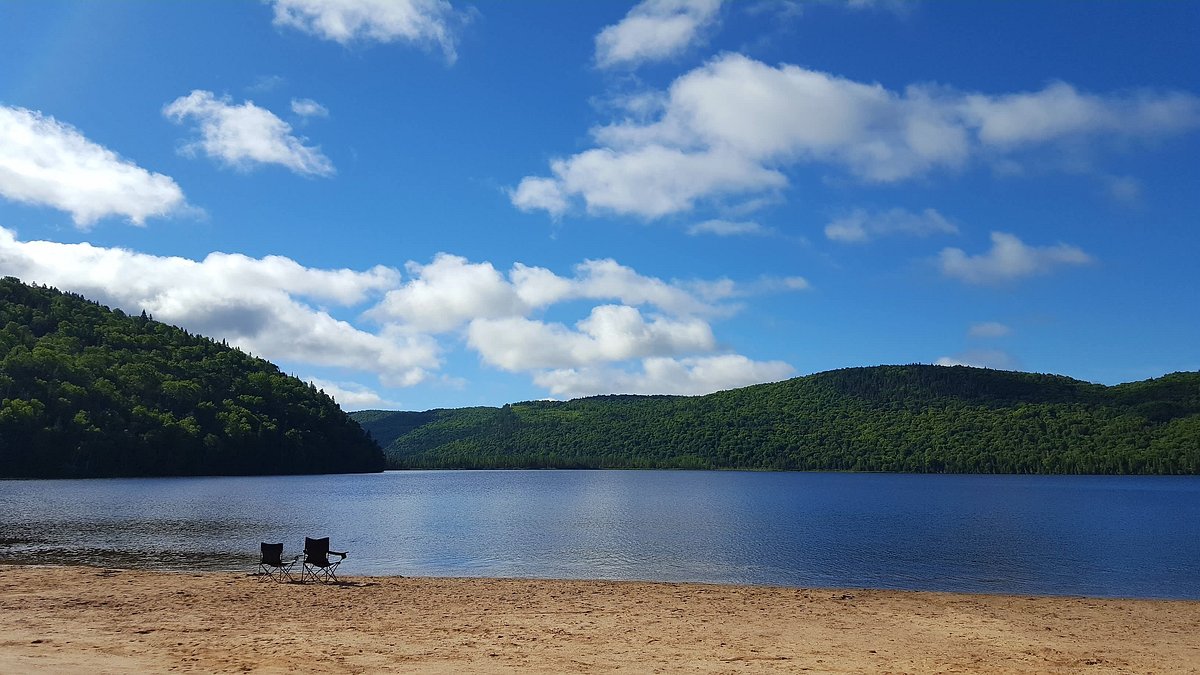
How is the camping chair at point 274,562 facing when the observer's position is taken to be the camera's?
facing away from the viewer and to the right of the viewer

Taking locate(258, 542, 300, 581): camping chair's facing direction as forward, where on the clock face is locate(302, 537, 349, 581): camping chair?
locate(302, 537, 349, 581): camping chair is roughly at 3 o'clock from locate(258, 542, 300, 581): camping chair.

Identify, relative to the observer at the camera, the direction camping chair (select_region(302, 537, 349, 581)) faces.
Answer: facing away from the viewer and to the right of the viewer

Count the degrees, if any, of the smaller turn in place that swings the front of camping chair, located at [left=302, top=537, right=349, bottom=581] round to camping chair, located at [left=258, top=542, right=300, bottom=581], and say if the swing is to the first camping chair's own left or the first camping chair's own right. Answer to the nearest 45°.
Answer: approximately 90° to the first camping chair's own left
